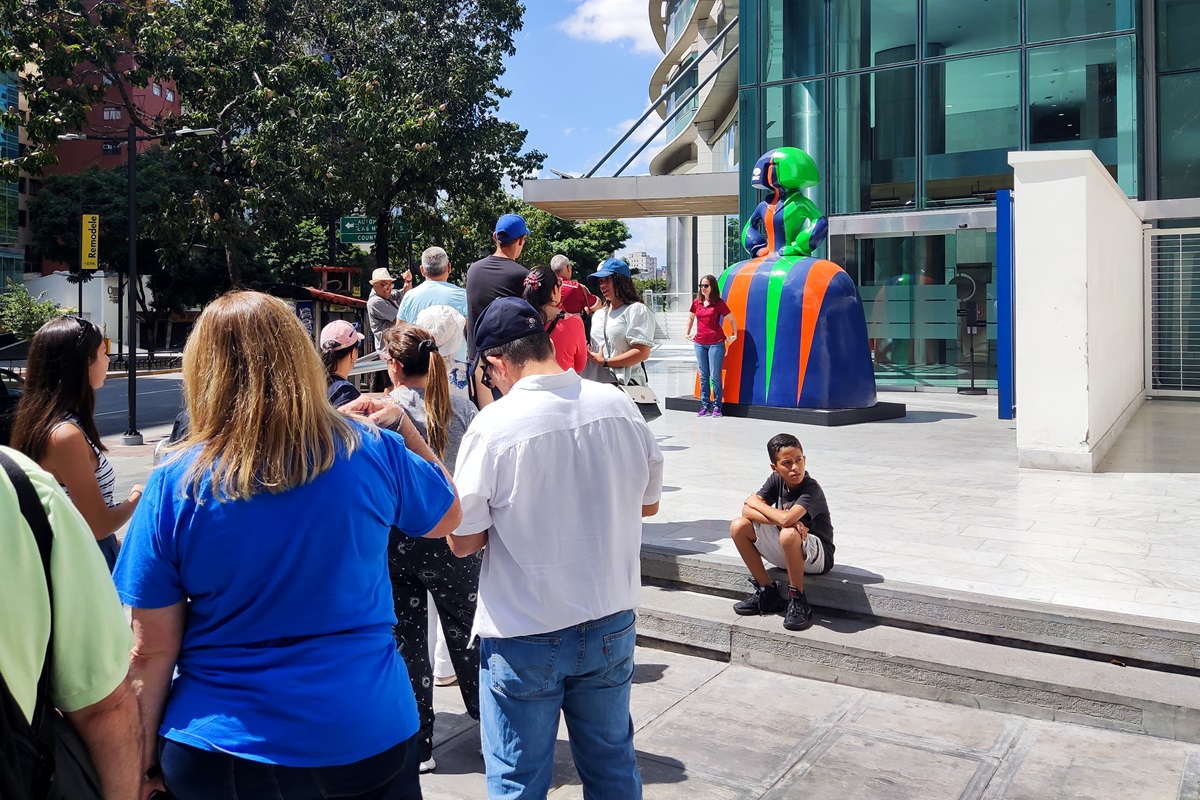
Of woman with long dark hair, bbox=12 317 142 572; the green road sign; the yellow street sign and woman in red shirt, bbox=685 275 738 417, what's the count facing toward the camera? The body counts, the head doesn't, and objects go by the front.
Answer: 3

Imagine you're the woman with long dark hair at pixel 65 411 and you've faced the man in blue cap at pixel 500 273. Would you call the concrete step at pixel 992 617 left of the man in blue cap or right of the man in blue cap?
right

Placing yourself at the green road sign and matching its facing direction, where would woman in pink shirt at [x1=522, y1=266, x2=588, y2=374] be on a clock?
The woman in pink shirt is roughly at 12 o'clock from the green road sign.

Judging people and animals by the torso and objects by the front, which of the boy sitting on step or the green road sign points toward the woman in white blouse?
the green road sign

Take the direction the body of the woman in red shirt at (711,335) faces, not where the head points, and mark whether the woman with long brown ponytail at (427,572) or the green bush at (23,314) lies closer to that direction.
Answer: the woman with long brown ponytail

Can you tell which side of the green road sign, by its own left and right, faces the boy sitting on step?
front

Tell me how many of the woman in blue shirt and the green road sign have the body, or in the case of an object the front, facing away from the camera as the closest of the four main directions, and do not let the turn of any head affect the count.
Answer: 1

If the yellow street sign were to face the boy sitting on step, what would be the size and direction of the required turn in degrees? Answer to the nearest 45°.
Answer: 0° — it already faces them

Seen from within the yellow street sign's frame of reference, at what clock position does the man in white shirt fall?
The man in white shirt is roughly at 12 o'clock from the yellow street sign.

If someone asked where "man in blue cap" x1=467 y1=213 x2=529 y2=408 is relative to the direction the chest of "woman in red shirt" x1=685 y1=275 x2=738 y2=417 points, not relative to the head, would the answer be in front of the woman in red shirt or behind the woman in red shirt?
in front

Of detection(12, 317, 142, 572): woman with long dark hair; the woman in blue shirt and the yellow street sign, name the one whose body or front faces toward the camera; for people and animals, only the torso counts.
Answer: the yellow street sign

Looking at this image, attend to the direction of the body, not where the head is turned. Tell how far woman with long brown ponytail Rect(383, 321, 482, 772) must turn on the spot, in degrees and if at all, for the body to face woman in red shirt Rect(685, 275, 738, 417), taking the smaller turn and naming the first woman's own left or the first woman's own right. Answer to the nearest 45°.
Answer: approximately 45° to the first woman's own right

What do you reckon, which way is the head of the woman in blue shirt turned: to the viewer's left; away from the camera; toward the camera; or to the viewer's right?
away from the camera

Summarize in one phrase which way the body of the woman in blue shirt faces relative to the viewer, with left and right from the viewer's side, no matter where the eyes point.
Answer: facing away from the viewer
